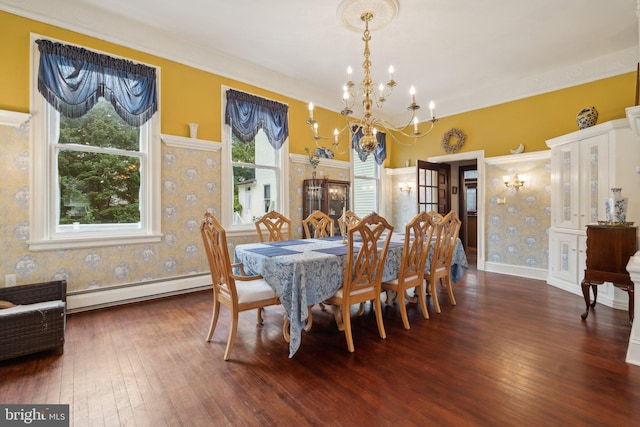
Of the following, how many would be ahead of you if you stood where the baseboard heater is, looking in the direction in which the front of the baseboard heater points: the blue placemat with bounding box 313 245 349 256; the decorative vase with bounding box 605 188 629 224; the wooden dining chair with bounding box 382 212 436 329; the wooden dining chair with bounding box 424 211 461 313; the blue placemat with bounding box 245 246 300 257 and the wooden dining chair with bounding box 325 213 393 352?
6

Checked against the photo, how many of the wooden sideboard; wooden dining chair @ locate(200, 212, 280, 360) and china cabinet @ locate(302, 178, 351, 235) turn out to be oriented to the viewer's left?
1

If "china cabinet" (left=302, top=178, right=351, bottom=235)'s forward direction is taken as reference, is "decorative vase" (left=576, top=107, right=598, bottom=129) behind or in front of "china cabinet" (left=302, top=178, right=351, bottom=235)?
in front

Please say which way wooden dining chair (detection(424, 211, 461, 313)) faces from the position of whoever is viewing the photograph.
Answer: facing away from the viewer and to the left of the viewer

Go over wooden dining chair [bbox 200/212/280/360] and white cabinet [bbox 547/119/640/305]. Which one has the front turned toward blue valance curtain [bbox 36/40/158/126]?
the white cabinet

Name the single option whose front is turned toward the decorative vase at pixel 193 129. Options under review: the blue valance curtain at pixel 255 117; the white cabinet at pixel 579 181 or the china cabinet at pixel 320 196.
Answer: the white cabinet

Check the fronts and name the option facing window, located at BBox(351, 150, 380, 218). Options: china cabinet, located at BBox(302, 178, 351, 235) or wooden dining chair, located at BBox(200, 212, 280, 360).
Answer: the wooden dining chair

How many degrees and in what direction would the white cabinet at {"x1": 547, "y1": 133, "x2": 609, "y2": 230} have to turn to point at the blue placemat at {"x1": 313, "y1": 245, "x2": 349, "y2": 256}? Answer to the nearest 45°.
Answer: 0° — it already faces it

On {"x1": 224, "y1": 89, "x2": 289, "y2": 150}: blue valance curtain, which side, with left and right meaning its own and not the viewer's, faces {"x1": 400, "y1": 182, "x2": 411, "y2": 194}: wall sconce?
left

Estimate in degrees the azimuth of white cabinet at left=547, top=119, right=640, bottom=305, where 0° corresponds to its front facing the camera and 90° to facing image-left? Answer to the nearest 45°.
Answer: approximately 45°

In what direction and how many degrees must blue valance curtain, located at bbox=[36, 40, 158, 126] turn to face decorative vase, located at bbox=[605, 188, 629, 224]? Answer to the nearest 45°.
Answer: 0° — it already faces it

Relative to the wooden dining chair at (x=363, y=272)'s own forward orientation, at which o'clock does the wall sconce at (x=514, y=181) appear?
The wall sconce is roughly at 3 o'clock from the wooden dining chair.

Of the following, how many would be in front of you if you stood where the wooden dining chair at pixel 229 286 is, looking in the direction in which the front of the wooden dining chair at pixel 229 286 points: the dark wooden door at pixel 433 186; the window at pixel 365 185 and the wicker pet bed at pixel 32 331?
2

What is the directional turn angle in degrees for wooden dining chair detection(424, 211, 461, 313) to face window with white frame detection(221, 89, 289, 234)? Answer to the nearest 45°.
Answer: approximately 45° to its left

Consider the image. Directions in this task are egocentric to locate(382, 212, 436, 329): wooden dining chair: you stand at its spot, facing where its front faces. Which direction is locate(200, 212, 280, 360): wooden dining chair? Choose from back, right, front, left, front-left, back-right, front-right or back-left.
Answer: left

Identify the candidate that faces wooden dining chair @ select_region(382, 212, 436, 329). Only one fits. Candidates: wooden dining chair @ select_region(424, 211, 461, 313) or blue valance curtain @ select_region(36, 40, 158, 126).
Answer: the blue valance curtain

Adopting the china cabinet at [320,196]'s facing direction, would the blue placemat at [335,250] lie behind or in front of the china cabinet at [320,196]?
in front
